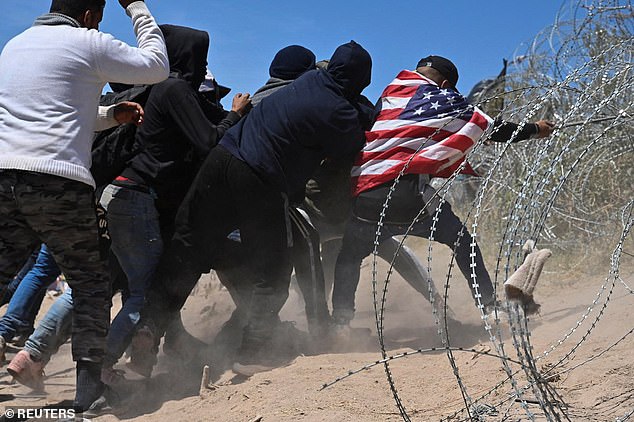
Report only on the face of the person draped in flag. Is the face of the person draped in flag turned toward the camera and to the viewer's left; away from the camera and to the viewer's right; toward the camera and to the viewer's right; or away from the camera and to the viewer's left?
away from the camera and to the viewer's right

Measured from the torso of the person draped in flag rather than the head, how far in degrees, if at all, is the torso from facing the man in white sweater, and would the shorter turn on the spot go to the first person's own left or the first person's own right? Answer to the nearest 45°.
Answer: approximately 180°

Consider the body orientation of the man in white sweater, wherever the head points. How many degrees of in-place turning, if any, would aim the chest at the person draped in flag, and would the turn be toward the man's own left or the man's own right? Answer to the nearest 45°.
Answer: approximately 45° to the man's own right

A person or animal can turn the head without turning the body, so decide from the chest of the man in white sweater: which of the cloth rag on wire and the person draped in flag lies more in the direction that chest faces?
the person draped in flag

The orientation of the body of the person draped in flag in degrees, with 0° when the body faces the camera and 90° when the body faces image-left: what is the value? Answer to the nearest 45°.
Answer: approximately 225°

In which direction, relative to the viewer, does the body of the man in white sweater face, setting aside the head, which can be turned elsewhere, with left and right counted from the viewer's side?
facing away from the viewer and to the right of the viewer
